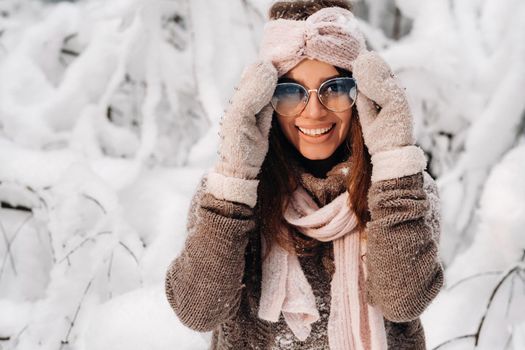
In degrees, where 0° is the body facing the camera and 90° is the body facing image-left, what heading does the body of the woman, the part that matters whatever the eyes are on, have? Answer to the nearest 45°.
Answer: approximately 0°
